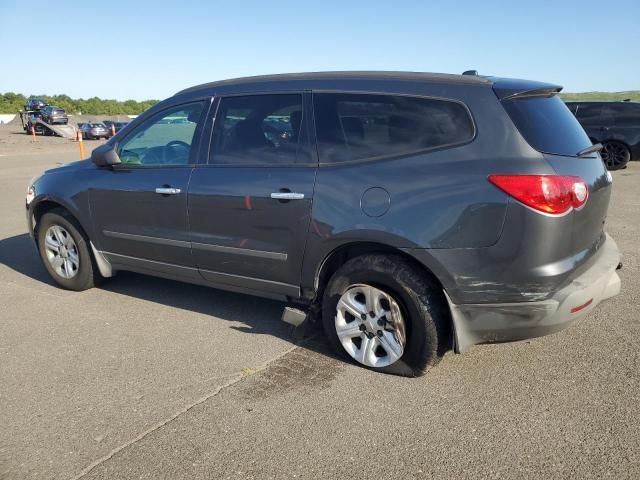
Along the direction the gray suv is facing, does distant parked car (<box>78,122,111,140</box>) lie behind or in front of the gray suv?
in front

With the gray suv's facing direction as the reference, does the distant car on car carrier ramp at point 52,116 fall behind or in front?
in front

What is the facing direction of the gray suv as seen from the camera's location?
facing away from the viewer and to the left of the viewer

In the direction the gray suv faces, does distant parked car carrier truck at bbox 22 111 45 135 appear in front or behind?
in front

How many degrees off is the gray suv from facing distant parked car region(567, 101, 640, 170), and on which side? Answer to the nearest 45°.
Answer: approximately 90° to its right
